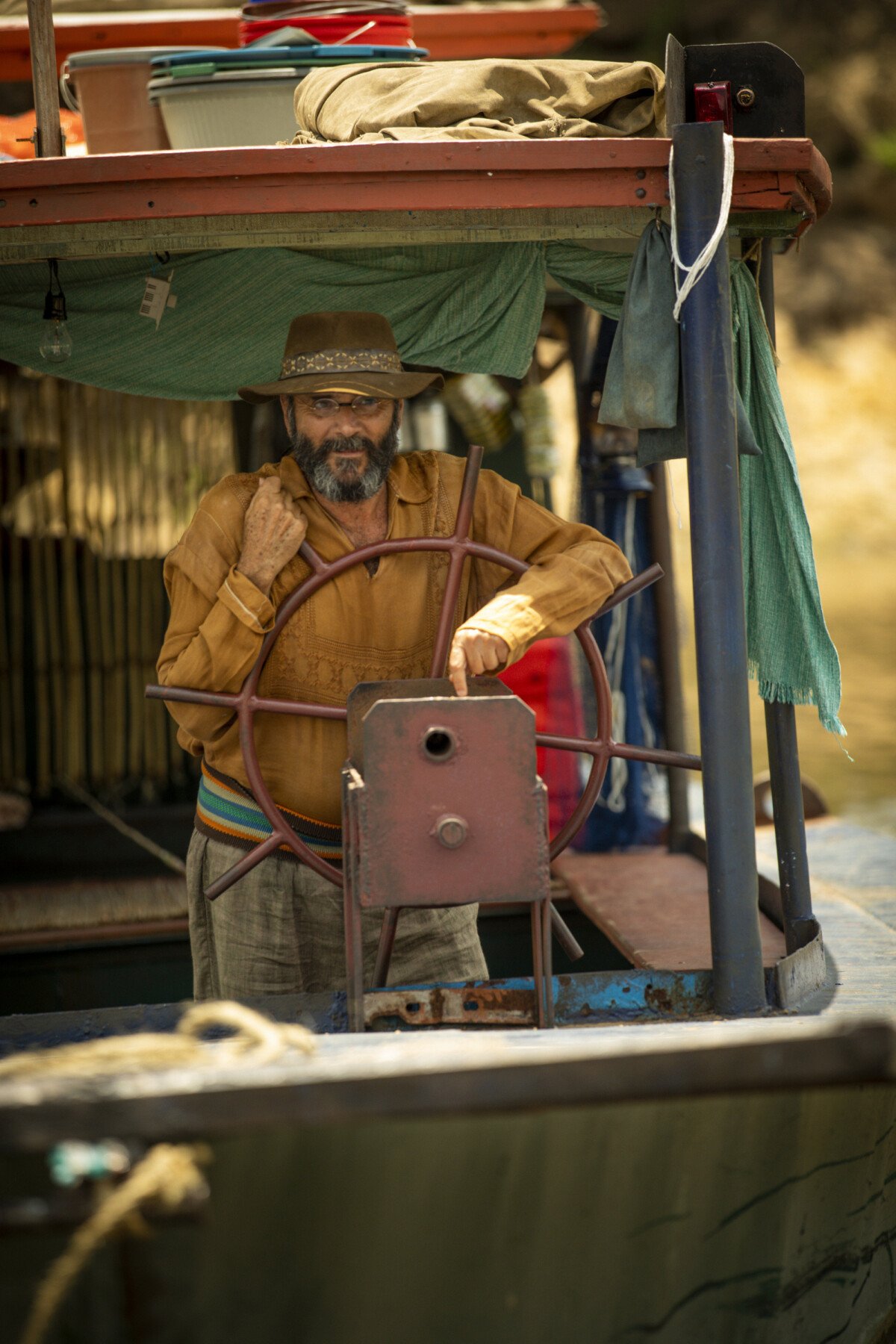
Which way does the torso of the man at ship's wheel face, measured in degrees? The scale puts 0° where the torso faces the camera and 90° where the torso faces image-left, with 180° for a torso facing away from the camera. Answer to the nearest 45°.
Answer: approximately 0°

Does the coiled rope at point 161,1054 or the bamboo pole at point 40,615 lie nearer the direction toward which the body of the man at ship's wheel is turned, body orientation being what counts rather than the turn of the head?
the coiled rope

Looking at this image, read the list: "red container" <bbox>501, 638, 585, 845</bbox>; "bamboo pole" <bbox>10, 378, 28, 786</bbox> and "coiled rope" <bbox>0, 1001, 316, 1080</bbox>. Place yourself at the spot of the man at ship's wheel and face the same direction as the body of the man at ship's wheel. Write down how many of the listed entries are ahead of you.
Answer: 1

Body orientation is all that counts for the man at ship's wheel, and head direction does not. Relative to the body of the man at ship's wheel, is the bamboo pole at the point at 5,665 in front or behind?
behind

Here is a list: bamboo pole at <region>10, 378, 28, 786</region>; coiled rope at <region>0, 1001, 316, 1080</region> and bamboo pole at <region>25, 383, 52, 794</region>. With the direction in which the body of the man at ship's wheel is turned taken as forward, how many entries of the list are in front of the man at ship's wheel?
1

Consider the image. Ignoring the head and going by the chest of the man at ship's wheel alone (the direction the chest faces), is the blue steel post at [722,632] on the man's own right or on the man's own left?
on the man's own left
